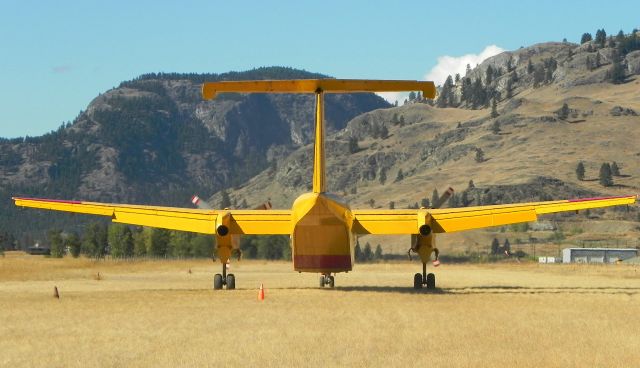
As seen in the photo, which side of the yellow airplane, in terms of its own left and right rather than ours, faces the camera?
back
